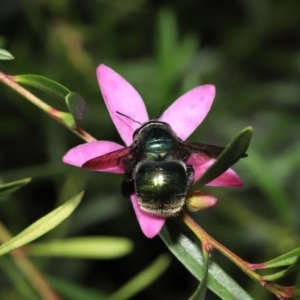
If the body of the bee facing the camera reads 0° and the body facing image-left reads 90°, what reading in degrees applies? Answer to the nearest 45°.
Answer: approximately 180°
